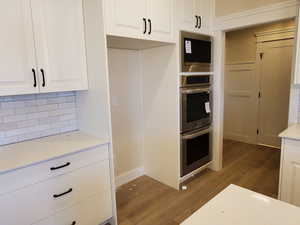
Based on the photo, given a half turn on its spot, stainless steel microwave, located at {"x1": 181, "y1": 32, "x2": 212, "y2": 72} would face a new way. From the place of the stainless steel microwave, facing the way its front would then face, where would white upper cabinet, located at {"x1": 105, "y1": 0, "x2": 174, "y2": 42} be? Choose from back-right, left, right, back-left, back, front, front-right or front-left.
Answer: left

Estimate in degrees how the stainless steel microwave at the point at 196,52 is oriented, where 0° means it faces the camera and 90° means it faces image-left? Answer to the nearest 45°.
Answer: approximately 315°

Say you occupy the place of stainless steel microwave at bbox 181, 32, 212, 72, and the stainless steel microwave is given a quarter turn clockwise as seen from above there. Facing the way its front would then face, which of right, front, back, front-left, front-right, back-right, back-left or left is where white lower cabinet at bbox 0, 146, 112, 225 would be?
front

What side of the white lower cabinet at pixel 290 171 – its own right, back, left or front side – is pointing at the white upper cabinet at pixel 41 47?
front

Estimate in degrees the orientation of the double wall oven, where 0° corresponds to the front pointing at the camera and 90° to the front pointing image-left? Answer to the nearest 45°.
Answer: approximately 315°

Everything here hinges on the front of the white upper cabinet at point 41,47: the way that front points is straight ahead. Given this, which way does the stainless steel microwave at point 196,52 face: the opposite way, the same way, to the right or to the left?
the same way

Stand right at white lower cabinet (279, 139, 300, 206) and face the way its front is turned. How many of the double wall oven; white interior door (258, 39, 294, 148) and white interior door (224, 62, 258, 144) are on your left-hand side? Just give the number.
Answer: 0

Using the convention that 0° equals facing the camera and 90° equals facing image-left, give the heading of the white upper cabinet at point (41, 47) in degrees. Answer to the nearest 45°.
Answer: approximately 0°

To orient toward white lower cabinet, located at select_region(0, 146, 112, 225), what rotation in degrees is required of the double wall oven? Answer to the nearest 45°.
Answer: approximately 90° to its right

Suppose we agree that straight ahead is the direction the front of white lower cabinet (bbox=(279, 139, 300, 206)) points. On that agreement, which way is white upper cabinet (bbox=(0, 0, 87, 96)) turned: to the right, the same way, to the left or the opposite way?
to the left

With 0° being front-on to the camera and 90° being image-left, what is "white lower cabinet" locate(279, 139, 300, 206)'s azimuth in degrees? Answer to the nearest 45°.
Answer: approximately 45°

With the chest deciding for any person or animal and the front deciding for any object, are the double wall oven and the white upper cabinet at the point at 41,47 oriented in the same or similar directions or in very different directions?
same or similar directions

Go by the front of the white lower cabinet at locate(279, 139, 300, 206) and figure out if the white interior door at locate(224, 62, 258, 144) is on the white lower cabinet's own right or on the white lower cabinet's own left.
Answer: on the white lower cabinet's own right

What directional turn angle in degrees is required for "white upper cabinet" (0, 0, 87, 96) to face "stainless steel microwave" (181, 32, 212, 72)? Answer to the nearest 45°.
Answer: approximately 90° to its left

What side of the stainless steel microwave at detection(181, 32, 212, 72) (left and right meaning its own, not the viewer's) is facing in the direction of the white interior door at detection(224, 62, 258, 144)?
left

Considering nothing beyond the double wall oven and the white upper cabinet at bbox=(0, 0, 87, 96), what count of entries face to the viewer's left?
0
